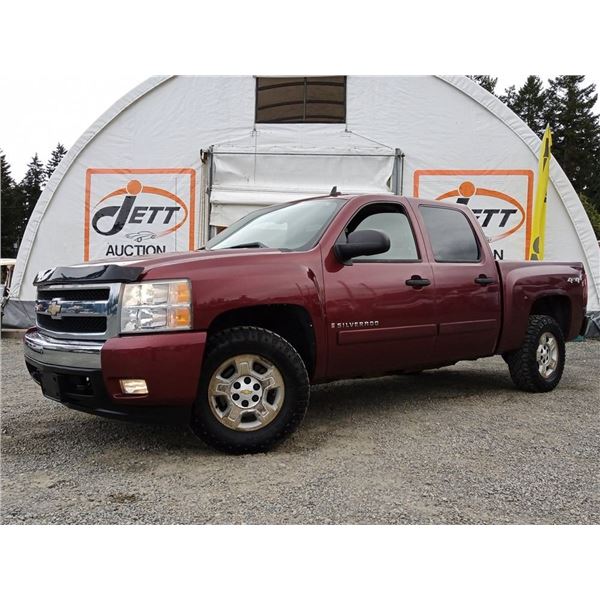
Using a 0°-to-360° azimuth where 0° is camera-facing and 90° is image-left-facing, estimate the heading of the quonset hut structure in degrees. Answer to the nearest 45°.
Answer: approximately 0°

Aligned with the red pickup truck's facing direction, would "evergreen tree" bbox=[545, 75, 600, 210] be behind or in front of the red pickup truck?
behind

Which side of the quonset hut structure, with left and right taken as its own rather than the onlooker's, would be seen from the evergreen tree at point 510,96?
back

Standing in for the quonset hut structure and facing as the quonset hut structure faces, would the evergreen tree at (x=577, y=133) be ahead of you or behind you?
behind

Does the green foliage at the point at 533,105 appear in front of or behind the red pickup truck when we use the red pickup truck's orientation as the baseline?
behind

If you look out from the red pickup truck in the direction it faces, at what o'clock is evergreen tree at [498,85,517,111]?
The evergreen tree is roughly at 5 o'clock from the red pickup truck.

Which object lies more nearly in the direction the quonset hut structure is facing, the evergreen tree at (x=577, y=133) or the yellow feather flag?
the yellow feather flag
